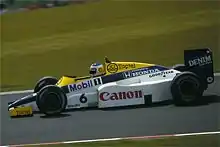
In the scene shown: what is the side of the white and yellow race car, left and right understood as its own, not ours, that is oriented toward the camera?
left
